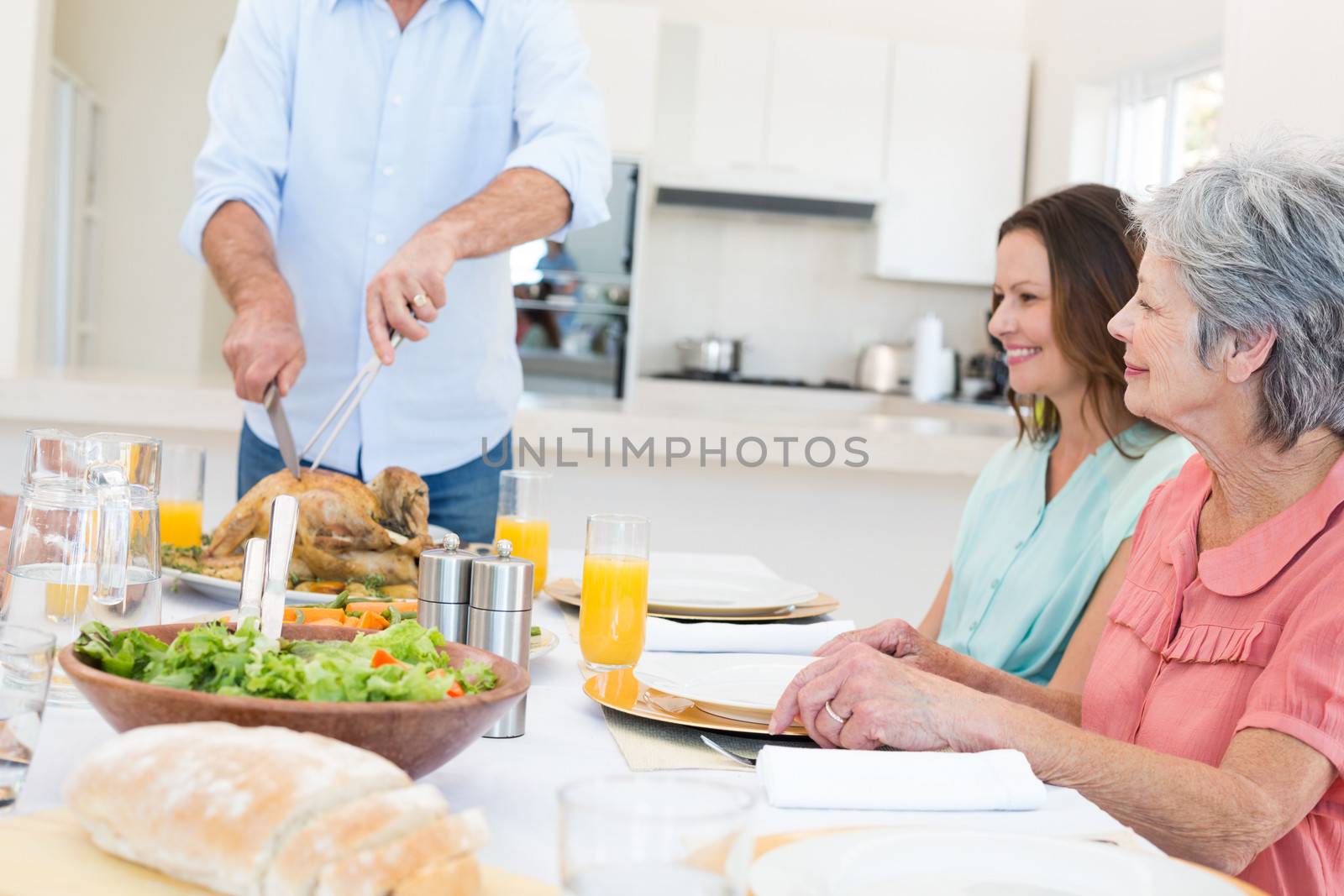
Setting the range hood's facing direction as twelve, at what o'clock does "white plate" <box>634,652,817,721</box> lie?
The white plate is roughly at 12 o'clock from the range hood.

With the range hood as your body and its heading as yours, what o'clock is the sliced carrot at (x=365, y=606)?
The sliced carrot is roughly at 12 o'clock from the range hood.

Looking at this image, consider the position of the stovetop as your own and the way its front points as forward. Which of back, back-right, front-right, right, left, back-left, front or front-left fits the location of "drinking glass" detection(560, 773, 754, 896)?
front

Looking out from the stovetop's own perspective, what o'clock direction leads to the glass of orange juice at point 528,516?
The glass of orange juice is roughly at 12 o'clock from the stovetop.

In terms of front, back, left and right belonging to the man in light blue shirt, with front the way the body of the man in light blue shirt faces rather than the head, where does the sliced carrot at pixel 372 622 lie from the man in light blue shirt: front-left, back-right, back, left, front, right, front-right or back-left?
front

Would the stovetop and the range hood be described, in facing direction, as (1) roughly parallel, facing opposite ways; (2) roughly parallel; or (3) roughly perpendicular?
roughly parallel

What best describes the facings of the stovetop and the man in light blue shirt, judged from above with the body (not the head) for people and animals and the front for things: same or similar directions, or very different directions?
same or similar directions

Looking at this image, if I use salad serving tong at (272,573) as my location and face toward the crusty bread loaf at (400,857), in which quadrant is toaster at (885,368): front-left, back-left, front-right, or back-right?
back-left

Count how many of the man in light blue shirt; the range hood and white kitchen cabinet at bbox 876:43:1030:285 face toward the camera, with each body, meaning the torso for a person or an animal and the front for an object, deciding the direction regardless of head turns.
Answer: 3

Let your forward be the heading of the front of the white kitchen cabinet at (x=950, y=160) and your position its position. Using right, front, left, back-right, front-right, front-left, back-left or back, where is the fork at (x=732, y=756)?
front

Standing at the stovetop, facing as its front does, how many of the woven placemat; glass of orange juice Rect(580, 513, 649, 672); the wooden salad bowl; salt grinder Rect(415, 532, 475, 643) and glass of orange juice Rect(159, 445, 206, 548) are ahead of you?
5

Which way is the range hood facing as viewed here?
toward the camera

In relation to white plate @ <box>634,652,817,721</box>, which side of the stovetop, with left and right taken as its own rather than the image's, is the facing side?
front

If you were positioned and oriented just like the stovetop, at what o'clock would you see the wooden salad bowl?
The wooden salad bowl is roughly at 12 o'clock from the stovetop.

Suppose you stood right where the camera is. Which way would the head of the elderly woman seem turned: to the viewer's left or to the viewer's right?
to the viewer's left

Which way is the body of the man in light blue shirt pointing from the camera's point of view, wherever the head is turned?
toward the camera
